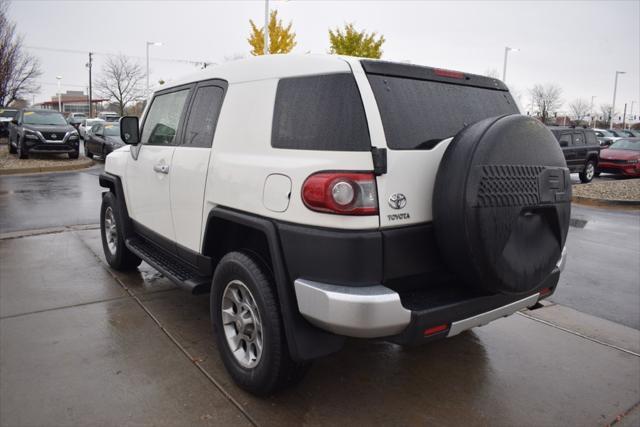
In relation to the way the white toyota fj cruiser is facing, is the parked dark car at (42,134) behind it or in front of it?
in front

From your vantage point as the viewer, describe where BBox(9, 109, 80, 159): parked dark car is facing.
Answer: facing the viewer and to the right of the viewer

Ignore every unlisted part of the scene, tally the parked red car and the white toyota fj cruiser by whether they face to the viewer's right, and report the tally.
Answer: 0

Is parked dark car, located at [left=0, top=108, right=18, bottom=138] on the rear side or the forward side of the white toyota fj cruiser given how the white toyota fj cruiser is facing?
on the forward side

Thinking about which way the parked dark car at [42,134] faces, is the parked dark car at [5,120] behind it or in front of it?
behind

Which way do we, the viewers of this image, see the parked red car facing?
facing the viewer and to the left of the viewer

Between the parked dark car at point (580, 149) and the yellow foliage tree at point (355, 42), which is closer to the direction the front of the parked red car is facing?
the parked dark car

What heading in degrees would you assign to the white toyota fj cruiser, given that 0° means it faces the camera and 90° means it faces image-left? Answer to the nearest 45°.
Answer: approximately 135°

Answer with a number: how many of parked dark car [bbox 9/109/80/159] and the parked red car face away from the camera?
0
